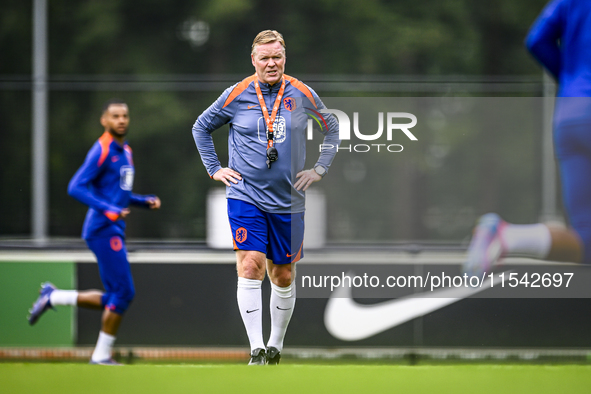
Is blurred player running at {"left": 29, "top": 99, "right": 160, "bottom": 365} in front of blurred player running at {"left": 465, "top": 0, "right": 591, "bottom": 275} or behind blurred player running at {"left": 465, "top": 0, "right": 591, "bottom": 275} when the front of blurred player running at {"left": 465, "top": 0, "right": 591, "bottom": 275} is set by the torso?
behind

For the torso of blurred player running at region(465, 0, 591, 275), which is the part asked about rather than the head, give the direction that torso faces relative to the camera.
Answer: to the viewer's right
